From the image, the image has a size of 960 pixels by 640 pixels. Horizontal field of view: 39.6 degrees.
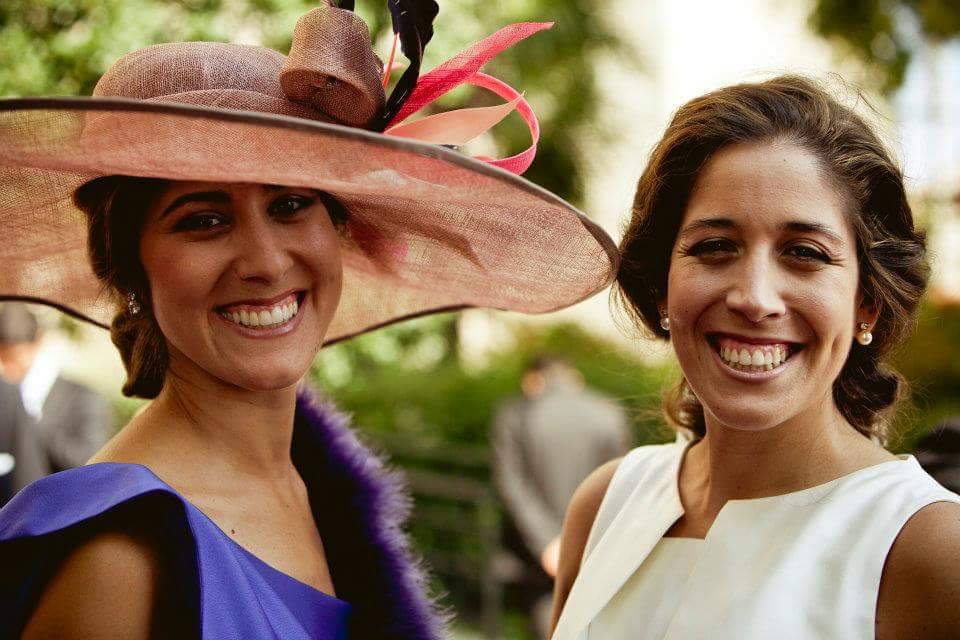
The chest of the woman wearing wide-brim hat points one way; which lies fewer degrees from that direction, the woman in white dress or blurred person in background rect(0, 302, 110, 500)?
the woman in white dress

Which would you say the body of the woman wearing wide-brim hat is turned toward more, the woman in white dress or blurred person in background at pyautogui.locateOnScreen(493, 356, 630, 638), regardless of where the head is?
the woman in white dress

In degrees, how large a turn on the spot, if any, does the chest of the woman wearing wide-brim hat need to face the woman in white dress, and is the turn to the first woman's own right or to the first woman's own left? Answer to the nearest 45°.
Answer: approximately 45° to the first woman's own left

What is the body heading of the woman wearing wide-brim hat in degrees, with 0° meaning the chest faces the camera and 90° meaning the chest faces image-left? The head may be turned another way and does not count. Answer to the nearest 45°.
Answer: approximately 315°

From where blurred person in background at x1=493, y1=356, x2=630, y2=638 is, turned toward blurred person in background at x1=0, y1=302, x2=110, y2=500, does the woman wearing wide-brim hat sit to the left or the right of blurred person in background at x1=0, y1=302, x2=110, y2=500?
left

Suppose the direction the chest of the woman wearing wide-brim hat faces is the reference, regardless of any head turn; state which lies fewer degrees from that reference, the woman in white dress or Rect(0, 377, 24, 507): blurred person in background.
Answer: the woman in white dress
